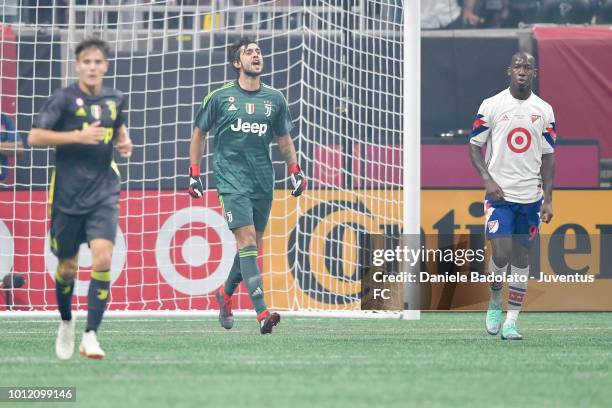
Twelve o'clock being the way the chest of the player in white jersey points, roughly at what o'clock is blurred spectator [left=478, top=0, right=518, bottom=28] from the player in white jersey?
The blurred spectator is roughly at 6 o'clock from the player in white jersey.

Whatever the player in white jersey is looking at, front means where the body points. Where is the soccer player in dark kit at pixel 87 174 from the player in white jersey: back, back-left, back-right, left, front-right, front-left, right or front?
front-right

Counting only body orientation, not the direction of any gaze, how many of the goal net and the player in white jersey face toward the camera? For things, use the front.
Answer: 2

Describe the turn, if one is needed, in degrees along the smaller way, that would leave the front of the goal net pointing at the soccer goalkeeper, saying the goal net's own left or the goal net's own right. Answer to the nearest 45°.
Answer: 0° — it already faces them

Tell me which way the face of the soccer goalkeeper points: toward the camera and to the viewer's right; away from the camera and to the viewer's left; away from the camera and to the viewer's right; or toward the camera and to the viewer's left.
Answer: toward the camera and to the viewer's right

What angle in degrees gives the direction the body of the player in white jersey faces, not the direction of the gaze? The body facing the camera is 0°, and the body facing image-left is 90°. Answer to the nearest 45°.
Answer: approximately 0°

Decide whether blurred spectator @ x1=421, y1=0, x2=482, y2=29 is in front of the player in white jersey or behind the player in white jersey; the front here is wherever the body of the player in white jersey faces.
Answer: behind

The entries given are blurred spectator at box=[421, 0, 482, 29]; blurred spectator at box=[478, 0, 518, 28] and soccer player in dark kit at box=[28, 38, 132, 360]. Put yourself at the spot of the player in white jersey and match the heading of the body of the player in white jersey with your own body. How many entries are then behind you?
2

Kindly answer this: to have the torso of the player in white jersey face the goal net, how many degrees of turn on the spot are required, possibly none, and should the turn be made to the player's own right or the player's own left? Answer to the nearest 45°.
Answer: approximately 135° to the player's own right

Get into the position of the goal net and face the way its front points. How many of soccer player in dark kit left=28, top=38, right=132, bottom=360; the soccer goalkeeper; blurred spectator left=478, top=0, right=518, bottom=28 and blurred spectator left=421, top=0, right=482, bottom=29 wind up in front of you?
2

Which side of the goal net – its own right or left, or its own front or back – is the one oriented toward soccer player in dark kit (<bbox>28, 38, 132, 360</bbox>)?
front

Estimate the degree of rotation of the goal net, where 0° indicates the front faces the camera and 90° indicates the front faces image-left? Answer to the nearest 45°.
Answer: approximately 0°

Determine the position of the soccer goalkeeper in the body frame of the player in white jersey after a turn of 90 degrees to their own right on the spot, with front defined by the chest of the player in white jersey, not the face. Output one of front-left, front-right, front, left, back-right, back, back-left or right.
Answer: front
